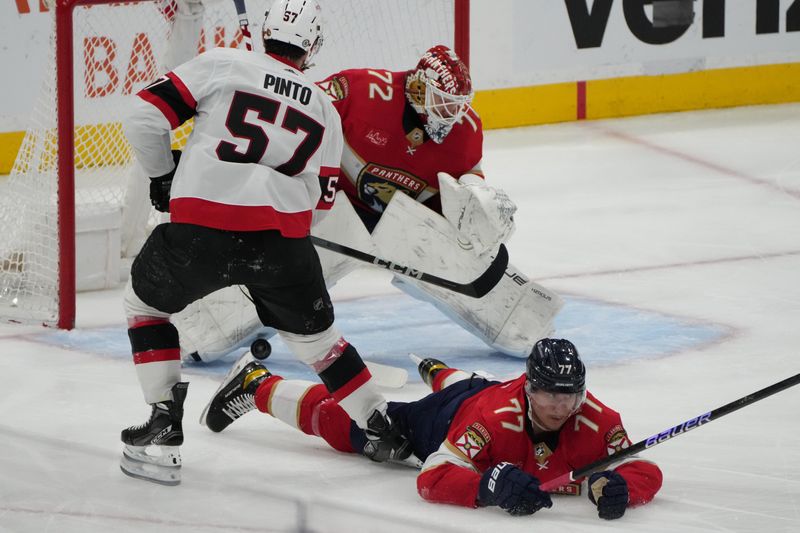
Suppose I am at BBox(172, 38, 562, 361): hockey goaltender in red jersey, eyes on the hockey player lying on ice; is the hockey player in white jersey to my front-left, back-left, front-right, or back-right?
front-right

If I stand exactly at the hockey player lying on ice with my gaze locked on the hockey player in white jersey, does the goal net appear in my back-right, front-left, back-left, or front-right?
front-right

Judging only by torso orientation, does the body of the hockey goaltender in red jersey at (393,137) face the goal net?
no

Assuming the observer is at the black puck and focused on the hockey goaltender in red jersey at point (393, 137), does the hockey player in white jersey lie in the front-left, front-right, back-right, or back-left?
back-right

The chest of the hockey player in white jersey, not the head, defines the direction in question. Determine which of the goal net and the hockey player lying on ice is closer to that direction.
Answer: the goal net

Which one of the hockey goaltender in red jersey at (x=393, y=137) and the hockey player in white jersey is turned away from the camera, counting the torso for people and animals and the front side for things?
the hockey player in white jersey

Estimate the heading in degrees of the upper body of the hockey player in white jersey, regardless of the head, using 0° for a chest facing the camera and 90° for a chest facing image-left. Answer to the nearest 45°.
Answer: approximately 180°

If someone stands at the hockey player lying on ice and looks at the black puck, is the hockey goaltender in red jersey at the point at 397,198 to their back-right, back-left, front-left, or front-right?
front-right

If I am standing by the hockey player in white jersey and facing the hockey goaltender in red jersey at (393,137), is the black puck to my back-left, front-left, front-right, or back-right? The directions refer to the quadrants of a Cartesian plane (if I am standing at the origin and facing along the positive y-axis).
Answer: front-left

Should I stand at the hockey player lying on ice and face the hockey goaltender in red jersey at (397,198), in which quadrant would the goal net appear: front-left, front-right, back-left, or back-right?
front-left

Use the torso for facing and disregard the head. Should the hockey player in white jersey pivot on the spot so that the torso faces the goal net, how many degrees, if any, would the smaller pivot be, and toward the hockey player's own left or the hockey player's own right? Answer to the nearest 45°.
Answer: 0° — they already face it

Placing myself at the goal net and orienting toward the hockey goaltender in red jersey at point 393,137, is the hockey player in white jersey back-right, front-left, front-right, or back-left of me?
front-right

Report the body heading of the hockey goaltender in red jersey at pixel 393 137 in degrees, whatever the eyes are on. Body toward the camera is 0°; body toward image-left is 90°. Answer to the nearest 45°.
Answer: approximately 315°

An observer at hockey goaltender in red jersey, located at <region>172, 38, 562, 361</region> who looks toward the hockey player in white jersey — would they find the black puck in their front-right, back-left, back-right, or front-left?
front-right
